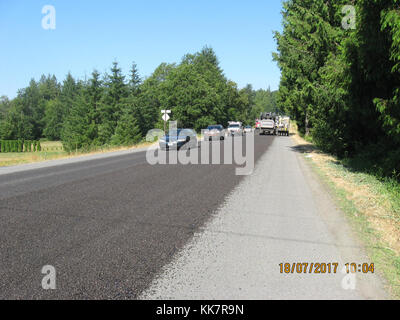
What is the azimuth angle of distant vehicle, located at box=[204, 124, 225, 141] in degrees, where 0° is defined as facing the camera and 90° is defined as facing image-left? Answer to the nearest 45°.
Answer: approximately 45°

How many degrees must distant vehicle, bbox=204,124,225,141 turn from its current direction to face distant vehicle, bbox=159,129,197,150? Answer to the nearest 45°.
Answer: approximately 45° to its left
